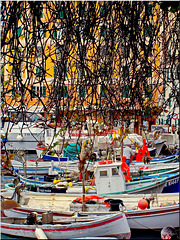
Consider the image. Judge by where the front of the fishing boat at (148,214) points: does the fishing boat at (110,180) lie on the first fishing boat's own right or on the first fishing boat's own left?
on the first fishing boat's own left

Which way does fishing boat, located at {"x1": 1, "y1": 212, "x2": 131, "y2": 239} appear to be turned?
to the viewer's right

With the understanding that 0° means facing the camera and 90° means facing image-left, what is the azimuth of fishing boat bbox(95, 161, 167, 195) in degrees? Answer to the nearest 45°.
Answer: approximately 270°

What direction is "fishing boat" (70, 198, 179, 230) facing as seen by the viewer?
to the viewer's right

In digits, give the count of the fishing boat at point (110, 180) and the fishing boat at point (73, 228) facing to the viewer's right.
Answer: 2
